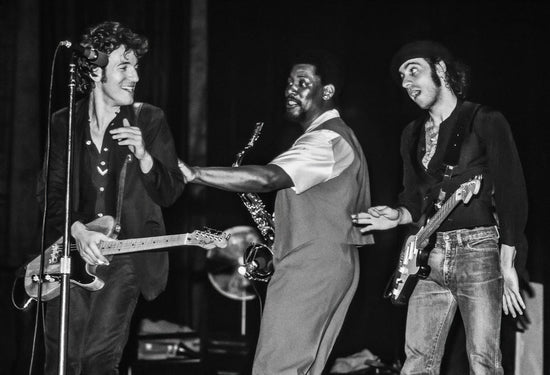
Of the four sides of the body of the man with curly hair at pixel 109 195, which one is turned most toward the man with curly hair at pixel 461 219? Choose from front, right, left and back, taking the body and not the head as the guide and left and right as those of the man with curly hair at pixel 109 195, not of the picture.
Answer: left

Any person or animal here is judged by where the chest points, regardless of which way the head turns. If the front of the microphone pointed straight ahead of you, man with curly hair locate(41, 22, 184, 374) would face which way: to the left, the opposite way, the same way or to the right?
to the right

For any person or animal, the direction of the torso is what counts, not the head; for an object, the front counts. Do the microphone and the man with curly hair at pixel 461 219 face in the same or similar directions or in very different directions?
very different directions

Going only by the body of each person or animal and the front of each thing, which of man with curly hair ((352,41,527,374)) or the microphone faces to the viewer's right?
the microphone

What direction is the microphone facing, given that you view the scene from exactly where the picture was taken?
facing to the right of the viewer

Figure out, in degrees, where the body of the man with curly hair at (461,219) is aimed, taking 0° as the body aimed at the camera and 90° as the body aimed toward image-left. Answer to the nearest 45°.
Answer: approximately 45°

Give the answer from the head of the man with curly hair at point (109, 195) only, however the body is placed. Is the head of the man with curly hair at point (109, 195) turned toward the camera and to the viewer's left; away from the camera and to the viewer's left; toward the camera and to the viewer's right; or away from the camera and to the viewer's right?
toward the camera and to the viewer's right

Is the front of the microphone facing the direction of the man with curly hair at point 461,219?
yes

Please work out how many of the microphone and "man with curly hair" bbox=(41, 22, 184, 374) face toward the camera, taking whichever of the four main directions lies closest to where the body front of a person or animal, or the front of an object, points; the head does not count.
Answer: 1
